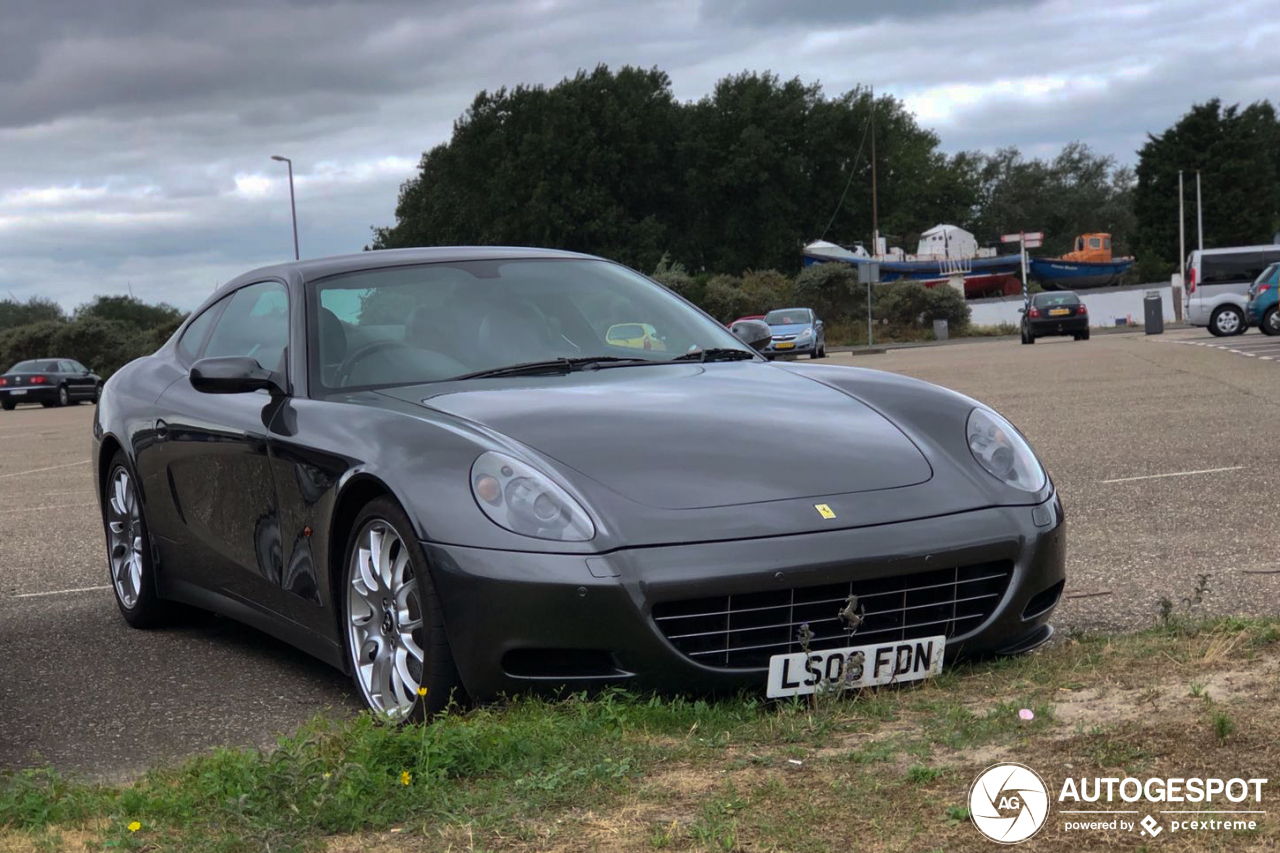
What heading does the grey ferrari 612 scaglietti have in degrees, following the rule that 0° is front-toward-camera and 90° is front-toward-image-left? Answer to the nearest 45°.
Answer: approximately 315°

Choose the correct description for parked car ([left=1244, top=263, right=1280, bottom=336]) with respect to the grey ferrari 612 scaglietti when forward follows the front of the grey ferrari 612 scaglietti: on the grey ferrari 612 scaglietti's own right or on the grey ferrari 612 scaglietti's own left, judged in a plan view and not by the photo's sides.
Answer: on the grey ferrari 612 scaglietti's own left

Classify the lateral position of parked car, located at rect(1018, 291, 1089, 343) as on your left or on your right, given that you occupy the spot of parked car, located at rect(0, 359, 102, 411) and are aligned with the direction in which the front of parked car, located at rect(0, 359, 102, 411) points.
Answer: on your right

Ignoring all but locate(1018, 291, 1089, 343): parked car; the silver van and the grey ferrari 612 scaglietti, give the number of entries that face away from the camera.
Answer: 1

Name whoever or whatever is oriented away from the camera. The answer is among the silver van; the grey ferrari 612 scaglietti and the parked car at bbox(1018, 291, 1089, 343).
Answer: the parked car

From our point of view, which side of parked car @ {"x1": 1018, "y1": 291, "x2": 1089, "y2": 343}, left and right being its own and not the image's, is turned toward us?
back

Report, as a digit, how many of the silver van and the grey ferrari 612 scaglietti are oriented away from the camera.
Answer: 0

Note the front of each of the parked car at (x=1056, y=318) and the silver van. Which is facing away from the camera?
the parked car
